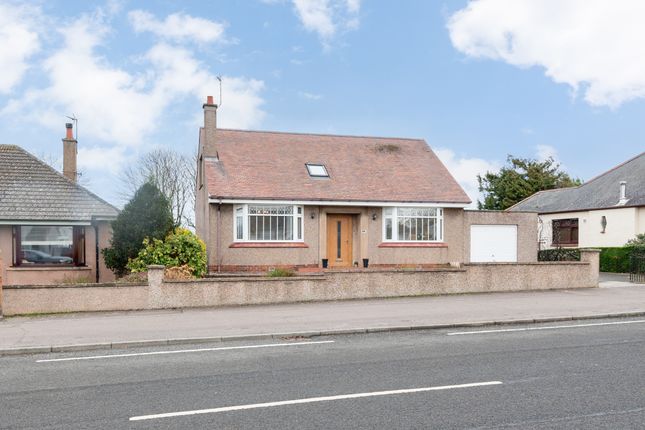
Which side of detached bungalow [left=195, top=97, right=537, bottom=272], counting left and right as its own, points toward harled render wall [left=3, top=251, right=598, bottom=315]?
front

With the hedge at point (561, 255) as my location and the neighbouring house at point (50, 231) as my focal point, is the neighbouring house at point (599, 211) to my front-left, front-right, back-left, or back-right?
back-right

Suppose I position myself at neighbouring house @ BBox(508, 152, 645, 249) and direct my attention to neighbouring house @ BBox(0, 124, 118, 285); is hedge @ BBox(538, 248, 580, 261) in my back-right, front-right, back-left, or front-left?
front-left

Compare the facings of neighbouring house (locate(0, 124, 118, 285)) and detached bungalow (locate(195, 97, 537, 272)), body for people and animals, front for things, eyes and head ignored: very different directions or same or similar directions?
same or similar directions

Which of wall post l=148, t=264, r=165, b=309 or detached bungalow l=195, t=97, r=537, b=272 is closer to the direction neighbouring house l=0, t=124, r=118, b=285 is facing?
the wall post

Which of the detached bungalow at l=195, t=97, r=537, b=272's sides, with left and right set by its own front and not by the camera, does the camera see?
front

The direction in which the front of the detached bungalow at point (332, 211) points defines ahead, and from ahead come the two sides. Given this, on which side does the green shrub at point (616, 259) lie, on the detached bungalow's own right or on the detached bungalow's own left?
on the detached bungalow's own left

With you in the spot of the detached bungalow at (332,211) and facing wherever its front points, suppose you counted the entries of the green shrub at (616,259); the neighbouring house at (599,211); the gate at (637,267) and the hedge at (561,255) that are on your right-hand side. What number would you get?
0

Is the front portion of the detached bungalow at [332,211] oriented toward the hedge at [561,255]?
no

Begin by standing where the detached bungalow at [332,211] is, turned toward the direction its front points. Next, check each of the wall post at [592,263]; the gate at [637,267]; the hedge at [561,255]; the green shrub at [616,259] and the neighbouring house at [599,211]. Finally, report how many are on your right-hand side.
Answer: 0

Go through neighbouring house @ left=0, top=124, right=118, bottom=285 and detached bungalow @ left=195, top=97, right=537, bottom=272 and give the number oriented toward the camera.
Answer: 2

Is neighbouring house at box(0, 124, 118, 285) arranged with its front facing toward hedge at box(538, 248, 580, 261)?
no
